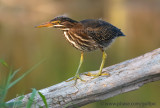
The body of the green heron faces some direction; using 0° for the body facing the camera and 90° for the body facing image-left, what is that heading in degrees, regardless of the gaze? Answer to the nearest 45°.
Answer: approximately 90°
